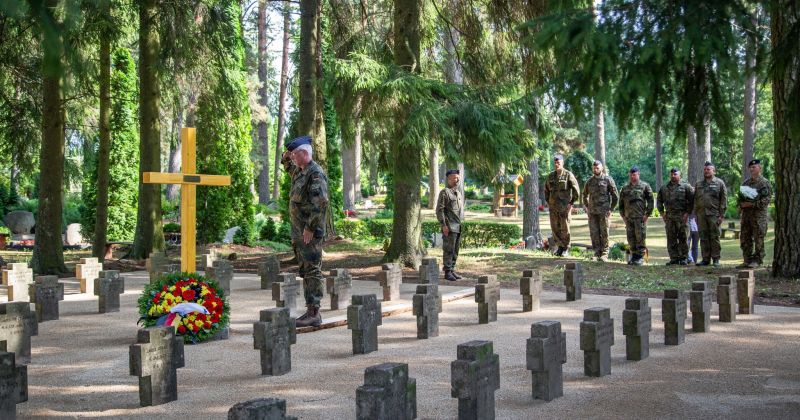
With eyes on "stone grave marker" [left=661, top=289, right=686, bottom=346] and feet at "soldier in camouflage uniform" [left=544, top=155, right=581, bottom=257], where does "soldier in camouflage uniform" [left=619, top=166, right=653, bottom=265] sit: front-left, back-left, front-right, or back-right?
front-left

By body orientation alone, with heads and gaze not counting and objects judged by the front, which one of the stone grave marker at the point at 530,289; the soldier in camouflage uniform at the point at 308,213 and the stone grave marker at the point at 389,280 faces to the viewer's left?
the soldier in camouflage uniform

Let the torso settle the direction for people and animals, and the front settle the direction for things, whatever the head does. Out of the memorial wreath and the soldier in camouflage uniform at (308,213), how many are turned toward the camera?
1

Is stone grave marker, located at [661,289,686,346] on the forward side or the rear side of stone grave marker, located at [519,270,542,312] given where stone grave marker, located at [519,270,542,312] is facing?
on the forward side

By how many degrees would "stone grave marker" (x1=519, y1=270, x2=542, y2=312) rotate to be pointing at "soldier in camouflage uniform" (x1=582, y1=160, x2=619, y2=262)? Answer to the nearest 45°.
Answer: approximately 135° to its left

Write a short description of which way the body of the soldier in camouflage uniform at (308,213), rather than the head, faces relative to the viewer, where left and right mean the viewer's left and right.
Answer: facing to the left of the viewer

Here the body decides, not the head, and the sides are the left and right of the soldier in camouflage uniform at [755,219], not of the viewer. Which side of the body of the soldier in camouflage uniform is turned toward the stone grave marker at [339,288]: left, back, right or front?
front

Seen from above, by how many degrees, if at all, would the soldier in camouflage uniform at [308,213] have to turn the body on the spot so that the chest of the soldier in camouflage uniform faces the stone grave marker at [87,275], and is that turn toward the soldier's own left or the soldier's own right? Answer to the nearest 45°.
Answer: approximately 45° to the soldier's own right

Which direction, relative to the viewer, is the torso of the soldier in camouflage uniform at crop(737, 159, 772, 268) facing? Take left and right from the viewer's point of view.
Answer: facing the viewer and to the left of the viewer

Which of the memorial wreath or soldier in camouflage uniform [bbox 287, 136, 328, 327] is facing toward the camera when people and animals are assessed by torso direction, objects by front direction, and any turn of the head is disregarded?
the memorial wreath

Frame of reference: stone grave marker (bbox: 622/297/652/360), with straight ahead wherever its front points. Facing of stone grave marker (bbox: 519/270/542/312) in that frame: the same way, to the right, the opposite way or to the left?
the same way

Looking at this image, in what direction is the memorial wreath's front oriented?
toward the camera

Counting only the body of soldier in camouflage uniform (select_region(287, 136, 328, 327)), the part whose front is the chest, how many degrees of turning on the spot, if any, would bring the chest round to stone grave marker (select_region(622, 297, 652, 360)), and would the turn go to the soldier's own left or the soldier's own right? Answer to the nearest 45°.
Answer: approximately 135° to the soldier's own left

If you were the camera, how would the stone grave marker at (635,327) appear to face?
facing the viewer and to the right of the viewer
